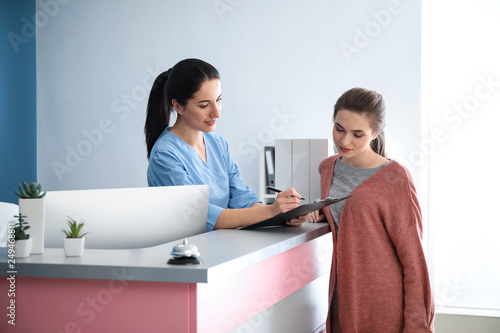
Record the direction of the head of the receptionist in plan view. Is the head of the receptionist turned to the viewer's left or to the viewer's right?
to the viewer's right

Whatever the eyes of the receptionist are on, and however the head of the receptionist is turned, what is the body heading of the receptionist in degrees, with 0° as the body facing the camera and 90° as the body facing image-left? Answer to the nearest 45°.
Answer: approximately 315°

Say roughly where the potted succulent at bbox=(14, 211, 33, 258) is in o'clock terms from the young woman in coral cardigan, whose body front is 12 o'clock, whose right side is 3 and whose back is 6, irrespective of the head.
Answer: The potted succulent is roughly at 12 o'clock from the young woman in coral cardigan.

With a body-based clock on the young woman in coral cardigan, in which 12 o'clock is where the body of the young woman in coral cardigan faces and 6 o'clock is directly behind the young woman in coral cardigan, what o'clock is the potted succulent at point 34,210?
The potted succulent is roughly at 12 o'clock from the young woman in coral cardigan.

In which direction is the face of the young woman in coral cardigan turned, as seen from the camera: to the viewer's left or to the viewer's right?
to the viewer's left

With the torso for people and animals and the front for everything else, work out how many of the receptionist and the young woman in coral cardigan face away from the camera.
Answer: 0

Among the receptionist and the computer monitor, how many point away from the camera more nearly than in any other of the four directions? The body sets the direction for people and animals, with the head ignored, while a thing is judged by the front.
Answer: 1

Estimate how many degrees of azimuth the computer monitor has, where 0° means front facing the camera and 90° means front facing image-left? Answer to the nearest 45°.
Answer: approximately 180°

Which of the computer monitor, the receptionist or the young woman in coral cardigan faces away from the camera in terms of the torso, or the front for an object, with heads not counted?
the computer monitor

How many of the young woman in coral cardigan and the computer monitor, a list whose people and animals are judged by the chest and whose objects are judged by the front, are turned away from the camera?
1

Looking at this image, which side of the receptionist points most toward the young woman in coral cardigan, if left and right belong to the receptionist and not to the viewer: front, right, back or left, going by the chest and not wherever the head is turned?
front
